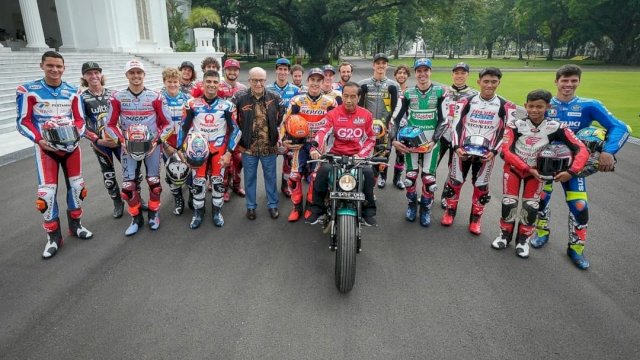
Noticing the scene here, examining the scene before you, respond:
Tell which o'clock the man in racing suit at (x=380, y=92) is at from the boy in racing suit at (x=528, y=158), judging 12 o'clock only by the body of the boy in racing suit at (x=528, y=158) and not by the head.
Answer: the man in racing suit at (x=380, y=92) is roughly at 4 o'clock from the boy in racing suit at (x=528, y=158).

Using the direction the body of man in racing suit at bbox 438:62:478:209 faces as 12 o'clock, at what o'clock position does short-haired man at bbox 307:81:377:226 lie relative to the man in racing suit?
The short-haired man is roughly at 1 o'clock from the man in racing suit.

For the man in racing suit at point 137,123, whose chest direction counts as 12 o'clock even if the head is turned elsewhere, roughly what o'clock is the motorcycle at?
The motorcycle is roughly at 11 o'clock from the man in racing suit.

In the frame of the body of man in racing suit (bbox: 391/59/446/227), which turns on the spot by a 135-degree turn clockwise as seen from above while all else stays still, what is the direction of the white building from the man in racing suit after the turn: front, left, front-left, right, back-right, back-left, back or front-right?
front

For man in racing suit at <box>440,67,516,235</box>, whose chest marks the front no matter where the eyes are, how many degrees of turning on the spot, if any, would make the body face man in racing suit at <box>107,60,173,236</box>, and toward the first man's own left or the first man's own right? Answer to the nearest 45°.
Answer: approximately 90° to the first man's own right

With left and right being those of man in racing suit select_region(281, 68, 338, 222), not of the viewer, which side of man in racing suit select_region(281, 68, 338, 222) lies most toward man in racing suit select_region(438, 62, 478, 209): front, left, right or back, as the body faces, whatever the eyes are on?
left

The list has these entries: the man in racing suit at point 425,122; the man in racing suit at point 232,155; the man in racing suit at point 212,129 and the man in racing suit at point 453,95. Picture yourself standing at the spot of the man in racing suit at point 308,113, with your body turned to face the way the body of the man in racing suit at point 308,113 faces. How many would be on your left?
2
